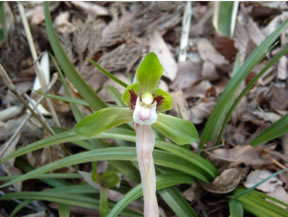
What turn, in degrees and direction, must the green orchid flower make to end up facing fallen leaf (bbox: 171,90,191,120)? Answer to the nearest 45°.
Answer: approximately 180°

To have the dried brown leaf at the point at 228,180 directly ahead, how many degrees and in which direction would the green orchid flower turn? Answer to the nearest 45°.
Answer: approximately 135° to its left

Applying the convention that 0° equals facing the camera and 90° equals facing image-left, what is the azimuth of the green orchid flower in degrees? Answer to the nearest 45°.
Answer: approximately 0°

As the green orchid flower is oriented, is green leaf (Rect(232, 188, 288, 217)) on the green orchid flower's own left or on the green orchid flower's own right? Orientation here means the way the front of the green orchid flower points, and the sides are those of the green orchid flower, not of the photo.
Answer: on the green orchid flower's own left

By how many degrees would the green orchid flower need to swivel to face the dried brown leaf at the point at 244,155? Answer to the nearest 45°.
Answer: approximately 135° to its left
